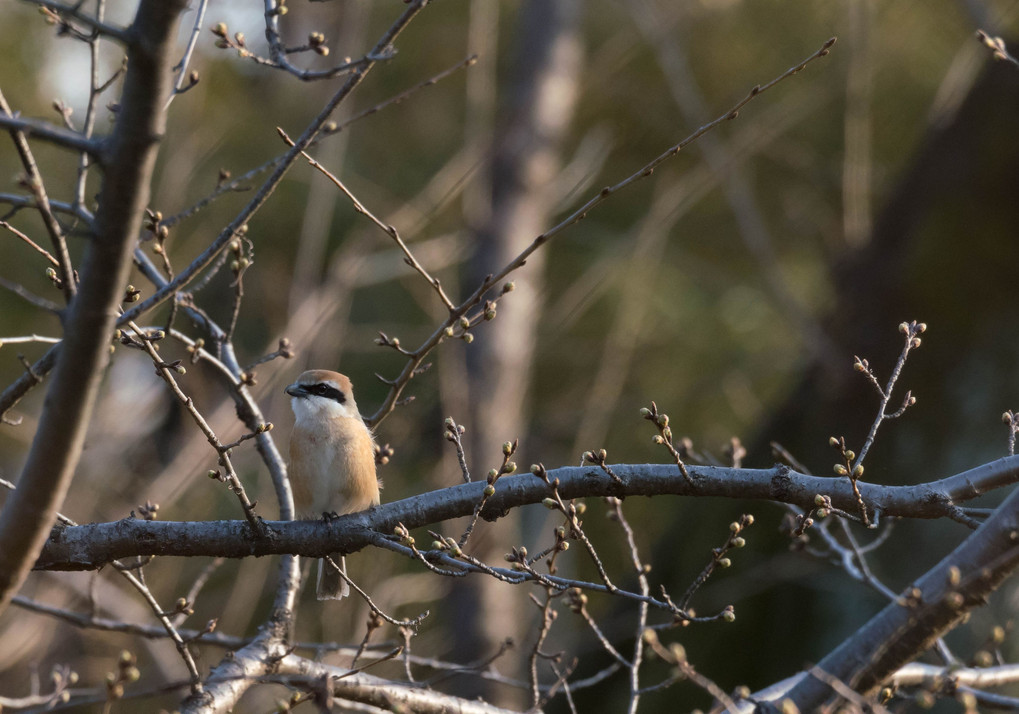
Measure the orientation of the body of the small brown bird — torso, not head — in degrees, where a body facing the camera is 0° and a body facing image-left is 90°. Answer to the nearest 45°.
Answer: approximately 45°
